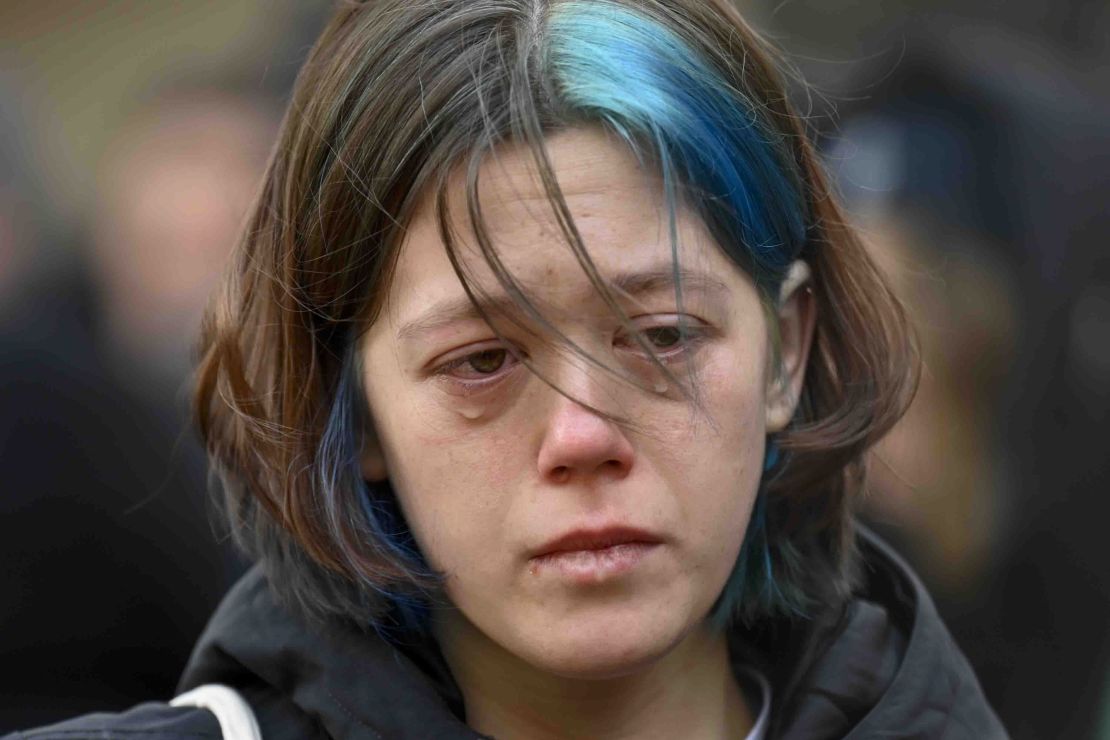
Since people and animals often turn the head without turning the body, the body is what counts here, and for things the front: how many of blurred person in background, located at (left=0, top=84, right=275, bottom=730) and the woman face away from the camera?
0

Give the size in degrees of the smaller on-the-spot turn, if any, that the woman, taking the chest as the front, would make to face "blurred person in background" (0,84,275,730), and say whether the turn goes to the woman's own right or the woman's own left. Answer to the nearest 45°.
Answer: approximately 135° to the woman's own right

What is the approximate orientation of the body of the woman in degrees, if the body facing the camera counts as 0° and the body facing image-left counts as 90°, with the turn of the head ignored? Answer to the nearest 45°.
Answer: approximately 0°

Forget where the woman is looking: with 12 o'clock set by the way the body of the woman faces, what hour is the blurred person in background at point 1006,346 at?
The blurred person in background is roughly at 7 o'clock from the woman.

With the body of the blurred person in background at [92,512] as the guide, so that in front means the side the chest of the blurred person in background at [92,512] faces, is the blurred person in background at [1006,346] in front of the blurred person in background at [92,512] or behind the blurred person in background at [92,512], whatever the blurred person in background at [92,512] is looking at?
in front
